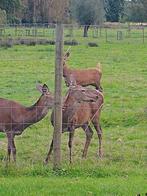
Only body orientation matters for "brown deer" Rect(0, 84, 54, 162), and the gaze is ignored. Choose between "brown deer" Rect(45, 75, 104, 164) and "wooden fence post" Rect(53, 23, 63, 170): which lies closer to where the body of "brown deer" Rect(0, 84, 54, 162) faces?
the brown deer

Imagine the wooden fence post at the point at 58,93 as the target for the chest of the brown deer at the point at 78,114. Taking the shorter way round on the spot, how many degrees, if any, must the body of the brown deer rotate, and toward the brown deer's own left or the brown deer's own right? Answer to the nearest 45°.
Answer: approximately 45° to the brown deer's own left

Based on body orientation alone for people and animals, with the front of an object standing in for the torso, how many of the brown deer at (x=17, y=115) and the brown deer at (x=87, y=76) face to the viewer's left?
1

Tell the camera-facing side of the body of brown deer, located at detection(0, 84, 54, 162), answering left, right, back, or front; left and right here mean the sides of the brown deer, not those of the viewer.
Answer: right

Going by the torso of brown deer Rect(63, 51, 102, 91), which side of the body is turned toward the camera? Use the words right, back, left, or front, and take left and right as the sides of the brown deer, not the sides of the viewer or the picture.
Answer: left

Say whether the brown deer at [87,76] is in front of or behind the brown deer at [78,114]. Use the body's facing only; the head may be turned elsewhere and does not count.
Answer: behind

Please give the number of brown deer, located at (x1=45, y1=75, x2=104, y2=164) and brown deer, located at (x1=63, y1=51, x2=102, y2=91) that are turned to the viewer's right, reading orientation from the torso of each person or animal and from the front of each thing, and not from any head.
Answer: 0

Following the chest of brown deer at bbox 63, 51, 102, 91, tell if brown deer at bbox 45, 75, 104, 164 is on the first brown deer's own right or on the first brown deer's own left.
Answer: on the first brown deer's own left

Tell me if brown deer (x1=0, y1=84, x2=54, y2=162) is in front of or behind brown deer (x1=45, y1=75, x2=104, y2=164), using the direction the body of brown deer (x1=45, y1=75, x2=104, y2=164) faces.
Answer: in front

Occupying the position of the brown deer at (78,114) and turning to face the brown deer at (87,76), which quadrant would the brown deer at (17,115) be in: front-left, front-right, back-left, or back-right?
back-left

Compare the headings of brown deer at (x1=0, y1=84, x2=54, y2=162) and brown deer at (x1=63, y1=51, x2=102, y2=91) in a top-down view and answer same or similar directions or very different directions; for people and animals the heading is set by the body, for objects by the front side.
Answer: very different directions
